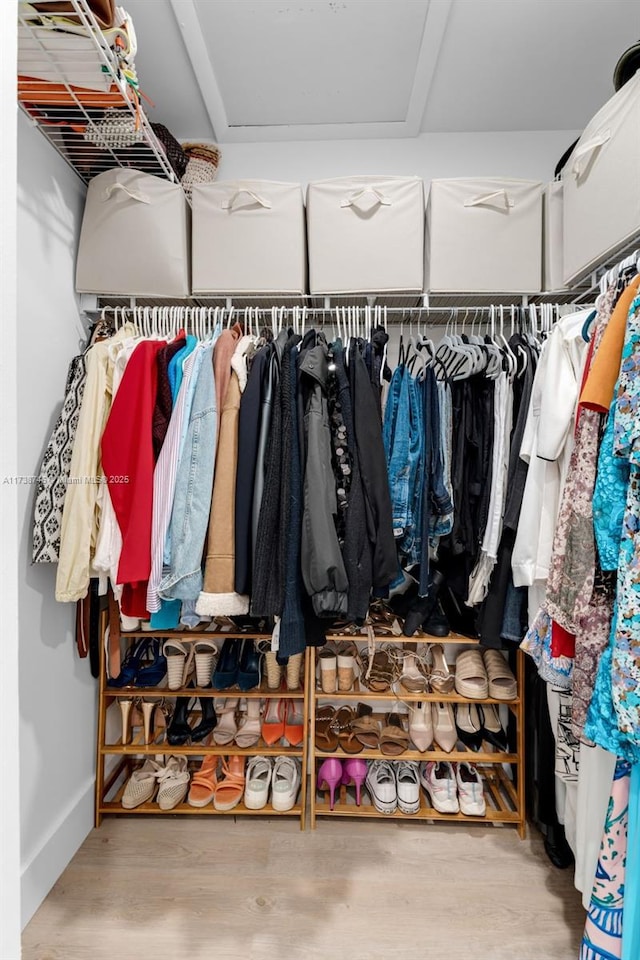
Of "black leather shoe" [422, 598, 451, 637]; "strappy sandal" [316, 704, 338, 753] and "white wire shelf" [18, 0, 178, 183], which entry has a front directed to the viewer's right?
the white wire shelf

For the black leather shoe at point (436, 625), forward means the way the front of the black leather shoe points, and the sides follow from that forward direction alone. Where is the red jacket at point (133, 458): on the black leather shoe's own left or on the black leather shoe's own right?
on the black leather shoe's own right

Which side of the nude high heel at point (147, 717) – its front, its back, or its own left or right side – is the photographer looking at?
back

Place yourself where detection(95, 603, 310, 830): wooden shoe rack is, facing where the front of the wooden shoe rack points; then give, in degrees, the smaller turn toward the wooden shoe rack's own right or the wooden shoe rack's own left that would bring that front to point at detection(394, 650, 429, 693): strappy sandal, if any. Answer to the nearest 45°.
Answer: approximately 90° to the wooden shoe rack's own left
